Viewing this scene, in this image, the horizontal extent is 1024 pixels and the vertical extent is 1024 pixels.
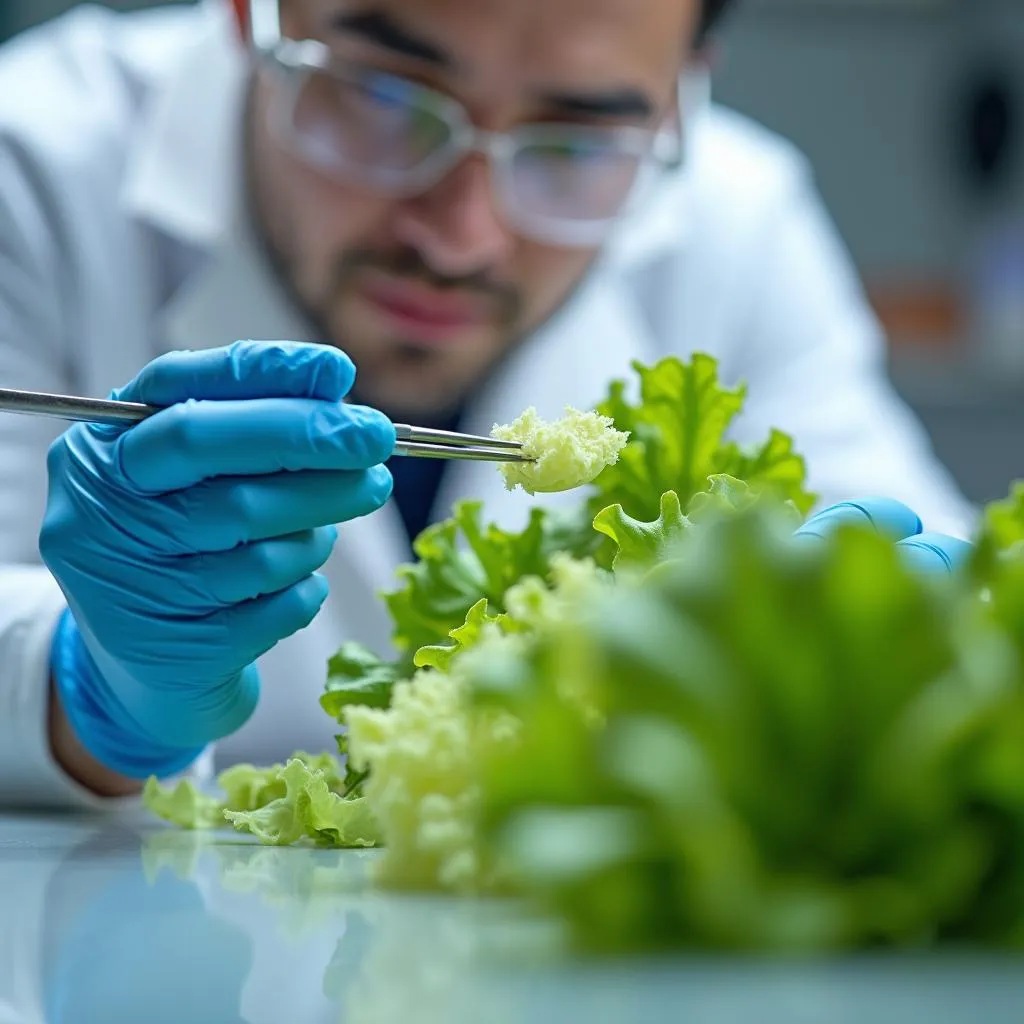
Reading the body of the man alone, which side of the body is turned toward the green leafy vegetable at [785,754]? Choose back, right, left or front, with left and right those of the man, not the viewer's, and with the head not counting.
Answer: front

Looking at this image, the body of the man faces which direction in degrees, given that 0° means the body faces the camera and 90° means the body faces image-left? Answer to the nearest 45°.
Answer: approximately 0°
